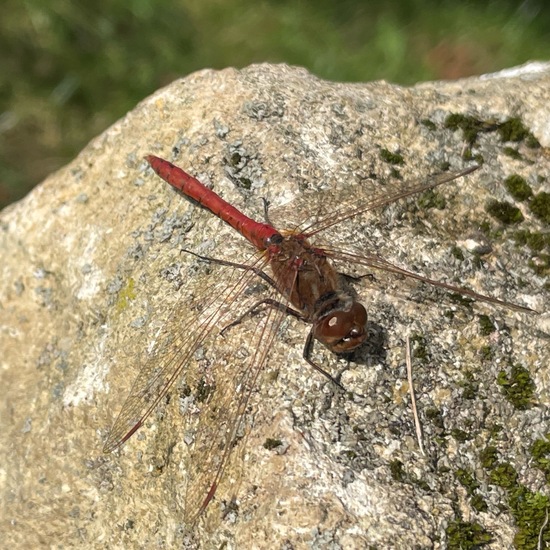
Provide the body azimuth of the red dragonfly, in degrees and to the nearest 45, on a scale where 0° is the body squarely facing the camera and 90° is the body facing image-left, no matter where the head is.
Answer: approximately 315°
